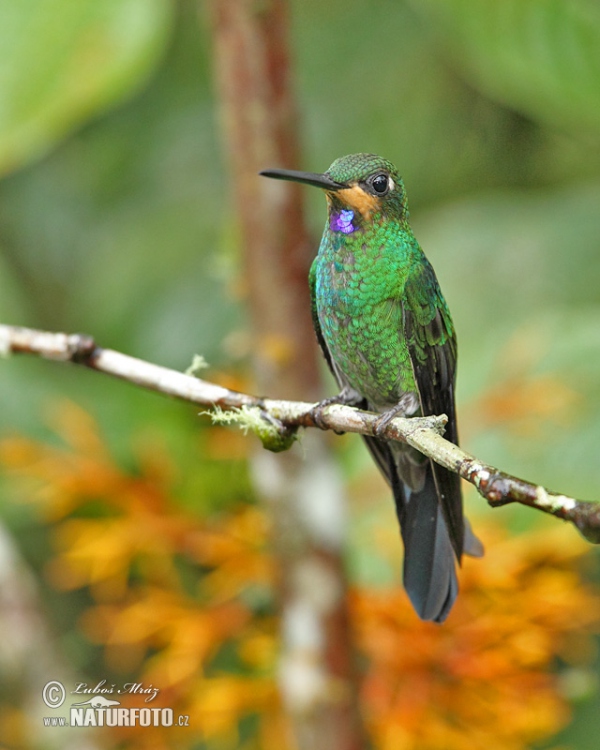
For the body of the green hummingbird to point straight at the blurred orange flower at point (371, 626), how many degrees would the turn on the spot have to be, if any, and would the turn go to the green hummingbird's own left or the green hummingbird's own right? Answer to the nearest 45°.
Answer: approximately 135° to the green hummingbird's own right

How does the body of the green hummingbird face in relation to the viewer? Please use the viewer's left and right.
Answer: facing the viewer and to the left of the viewer
